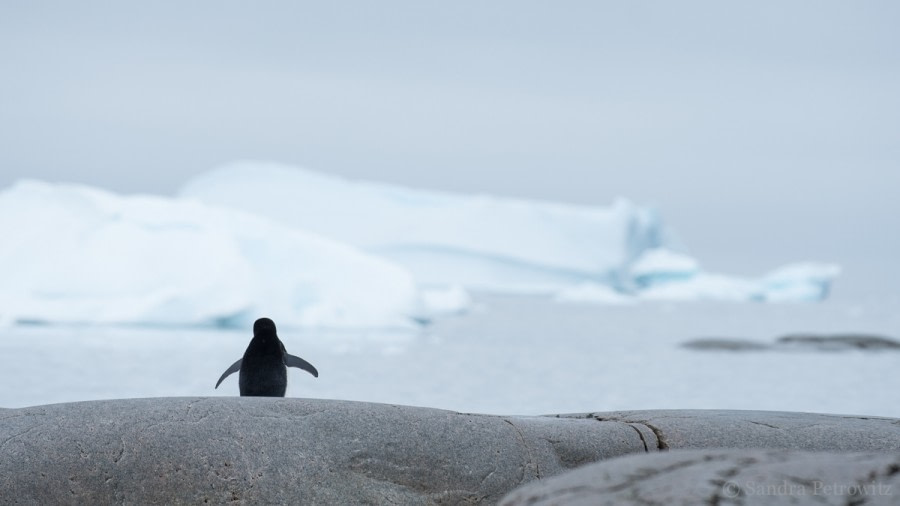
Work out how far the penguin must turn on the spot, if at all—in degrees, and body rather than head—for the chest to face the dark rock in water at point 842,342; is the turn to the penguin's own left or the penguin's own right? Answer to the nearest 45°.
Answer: approximately 45° to the penguin's own right

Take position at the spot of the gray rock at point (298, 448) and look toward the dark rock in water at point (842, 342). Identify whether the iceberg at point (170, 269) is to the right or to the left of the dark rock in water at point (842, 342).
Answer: left

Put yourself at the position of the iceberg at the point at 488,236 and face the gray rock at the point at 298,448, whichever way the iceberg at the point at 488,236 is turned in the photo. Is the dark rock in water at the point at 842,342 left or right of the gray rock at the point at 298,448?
left

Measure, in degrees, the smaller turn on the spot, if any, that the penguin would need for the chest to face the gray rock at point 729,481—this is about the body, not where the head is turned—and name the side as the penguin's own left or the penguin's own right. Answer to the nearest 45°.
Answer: approximately 180°

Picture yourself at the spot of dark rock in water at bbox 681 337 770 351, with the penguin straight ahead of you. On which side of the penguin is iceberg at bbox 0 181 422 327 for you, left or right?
right

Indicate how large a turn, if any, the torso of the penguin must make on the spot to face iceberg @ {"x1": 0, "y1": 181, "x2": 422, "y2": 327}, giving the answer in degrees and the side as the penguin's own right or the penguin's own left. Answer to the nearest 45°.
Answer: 0° — it already faces it

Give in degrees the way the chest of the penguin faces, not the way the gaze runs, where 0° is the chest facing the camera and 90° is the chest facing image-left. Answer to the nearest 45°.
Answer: approximately 180°

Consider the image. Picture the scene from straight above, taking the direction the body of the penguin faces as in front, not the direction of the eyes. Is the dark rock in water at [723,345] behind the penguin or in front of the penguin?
in front

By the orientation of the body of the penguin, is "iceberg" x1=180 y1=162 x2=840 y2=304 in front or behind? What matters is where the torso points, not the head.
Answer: in front

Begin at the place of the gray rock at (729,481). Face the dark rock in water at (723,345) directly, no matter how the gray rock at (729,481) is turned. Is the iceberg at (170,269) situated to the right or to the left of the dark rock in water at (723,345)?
left
